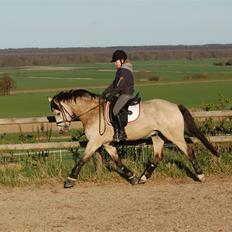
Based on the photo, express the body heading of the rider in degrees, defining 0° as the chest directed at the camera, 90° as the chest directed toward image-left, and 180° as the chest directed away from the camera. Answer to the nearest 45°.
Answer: approximately 90°

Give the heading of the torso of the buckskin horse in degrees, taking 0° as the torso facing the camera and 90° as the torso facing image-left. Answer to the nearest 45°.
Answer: approximately 90°
